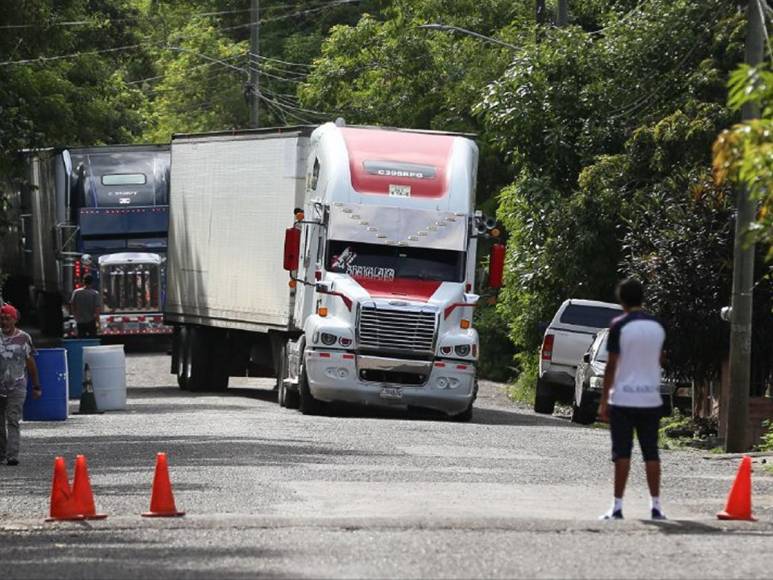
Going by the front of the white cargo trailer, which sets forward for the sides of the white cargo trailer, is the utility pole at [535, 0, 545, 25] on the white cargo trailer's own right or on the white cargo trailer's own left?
on the white cargo trailer's own left

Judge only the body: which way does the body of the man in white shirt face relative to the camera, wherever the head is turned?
away from the camera

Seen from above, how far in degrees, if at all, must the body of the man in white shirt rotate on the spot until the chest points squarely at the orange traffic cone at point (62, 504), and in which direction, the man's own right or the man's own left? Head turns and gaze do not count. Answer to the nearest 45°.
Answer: approximately 90° to the man's own left

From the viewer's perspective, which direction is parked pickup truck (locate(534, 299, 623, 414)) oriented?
away from the camera

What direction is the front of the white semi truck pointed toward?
toward the camera

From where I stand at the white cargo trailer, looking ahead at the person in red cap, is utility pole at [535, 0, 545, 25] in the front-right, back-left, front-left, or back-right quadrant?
back-left

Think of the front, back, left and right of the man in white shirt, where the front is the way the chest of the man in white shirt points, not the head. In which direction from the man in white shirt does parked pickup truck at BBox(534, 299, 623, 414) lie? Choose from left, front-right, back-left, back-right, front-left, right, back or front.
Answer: front

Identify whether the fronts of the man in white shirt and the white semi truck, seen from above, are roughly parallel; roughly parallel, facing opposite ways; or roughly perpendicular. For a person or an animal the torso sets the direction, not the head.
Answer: roughly parallel, facing opposite ways

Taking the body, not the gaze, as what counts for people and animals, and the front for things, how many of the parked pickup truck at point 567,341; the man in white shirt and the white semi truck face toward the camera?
1

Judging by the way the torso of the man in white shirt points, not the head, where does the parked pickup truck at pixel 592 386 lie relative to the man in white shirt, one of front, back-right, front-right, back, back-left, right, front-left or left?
front

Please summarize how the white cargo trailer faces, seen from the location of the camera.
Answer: facing the viewer and to the right of the viewer

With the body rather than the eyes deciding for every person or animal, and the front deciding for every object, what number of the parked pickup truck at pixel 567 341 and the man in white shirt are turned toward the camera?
0

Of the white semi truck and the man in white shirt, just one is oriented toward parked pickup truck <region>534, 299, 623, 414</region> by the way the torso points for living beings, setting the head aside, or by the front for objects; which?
the man in white shirt
